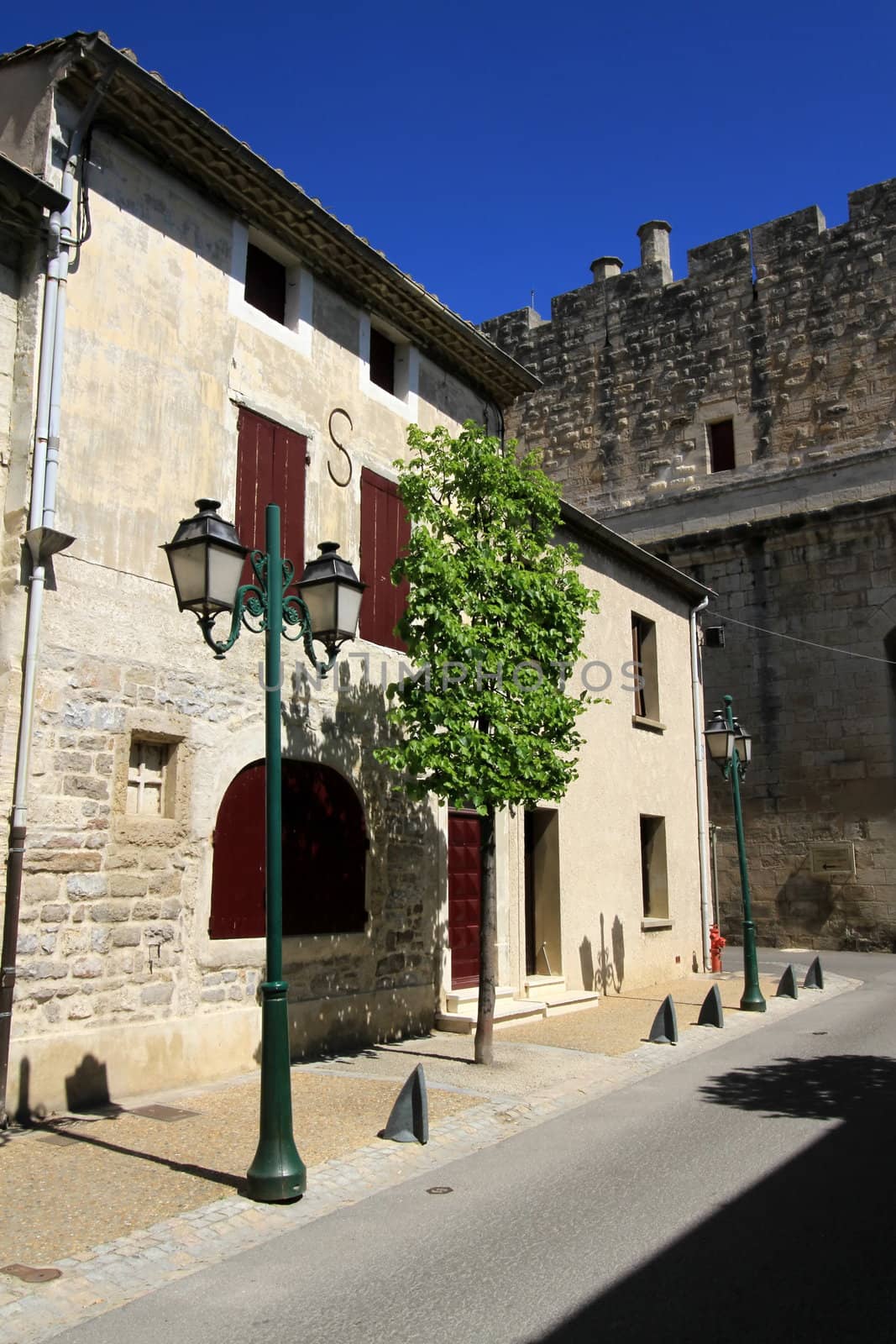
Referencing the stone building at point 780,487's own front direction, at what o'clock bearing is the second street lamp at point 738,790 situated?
The second street lamp is roughly at 11 o'clock from the stone building.

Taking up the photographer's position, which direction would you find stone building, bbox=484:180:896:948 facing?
facing the viewer and to the left of the viewer

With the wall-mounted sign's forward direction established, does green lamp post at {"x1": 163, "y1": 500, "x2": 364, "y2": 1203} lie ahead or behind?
ahead

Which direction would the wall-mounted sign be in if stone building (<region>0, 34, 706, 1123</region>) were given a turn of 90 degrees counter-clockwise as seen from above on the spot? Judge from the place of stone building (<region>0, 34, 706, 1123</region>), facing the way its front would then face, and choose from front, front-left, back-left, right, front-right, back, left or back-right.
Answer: front

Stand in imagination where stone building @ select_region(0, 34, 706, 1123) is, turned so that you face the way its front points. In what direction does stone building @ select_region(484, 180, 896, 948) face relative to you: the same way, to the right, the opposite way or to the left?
to the right

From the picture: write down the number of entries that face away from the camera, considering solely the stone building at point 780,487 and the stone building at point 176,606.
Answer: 0

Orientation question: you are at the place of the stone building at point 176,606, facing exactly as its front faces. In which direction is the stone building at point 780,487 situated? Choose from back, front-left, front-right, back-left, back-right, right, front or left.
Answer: left

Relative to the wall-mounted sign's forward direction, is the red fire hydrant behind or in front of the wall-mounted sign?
in front

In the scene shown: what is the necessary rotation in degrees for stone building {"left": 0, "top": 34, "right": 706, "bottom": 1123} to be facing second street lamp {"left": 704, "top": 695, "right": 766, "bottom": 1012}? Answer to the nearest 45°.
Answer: approximately 90° to its left

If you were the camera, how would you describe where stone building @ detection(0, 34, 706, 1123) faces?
facing the viewer and to the right of the viewer

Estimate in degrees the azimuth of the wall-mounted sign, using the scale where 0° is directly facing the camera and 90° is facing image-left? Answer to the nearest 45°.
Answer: approximately 45°
